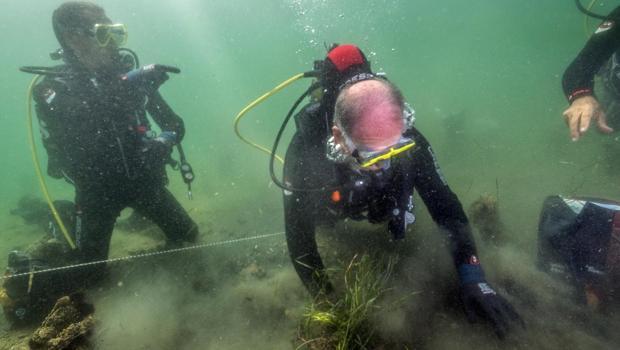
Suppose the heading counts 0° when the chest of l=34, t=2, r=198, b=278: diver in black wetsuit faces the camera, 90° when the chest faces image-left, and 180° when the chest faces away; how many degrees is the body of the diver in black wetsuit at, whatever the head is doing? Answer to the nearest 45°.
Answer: approximately 315°

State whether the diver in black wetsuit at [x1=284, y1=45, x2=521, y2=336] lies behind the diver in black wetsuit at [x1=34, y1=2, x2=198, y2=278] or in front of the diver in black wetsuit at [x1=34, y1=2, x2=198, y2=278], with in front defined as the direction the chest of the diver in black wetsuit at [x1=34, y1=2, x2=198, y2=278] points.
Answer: in front

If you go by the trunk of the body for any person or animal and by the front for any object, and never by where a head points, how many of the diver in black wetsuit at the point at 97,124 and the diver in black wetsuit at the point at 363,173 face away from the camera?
0

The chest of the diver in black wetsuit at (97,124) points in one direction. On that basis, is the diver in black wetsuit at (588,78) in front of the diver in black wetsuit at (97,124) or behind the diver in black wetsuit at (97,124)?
in front

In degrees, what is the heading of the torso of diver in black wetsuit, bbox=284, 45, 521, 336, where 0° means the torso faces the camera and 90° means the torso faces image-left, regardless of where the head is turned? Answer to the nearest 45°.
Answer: approximately 315°

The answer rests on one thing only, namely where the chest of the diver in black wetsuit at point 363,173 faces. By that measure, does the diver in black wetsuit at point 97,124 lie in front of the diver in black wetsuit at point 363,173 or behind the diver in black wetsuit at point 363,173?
behind
